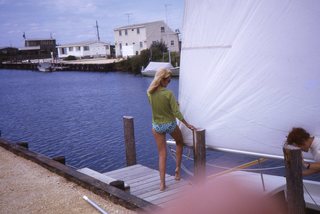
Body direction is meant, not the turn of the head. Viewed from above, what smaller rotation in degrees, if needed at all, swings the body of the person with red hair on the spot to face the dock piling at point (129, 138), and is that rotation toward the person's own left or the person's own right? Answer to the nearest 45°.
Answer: approximately 45° to the person's own right

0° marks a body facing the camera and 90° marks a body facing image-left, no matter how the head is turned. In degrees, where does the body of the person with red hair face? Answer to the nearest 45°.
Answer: approximately 90°
